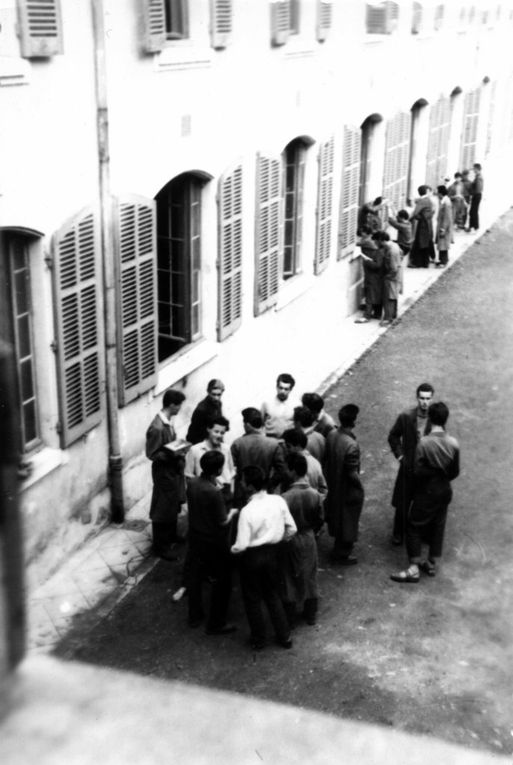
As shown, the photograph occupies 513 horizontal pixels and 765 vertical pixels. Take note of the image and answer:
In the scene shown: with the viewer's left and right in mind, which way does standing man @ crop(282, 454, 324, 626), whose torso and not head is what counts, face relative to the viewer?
facing away from the viewer

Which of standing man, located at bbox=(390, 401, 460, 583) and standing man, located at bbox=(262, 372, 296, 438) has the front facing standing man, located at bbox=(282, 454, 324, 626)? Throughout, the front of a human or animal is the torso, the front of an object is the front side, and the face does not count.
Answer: standing man, located at bbox=(262, 372, 296, 438)

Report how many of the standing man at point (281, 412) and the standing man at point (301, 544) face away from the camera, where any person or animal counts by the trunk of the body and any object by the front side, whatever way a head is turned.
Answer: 1

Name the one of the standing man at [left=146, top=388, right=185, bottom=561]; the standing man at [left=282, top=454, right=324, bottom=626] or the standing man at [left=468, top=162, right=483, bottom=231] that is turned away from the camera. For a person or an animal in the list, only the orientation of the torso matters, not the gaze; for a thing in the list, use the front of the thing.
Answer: the standing man at [left=282, top=454, right=324, bottom=626]

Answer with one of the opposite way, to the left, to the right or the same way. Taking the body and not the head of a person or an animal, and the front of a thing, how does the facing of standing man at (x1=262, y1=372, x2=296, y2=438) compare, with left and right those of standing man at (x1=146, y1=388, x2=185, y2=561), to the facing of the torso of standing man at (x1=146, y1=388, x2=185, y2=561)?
to the right

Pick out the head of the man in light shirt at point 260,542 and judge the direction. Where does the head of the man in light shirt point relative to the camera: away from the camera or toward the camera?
away from the camera

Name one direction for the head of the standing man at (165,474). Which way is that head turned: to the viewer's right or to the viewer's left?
to the viewer's right

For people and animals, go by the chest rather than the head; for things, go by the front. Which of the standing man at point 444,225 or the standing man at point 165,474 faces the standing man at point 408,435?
the standing man at point 165,474
